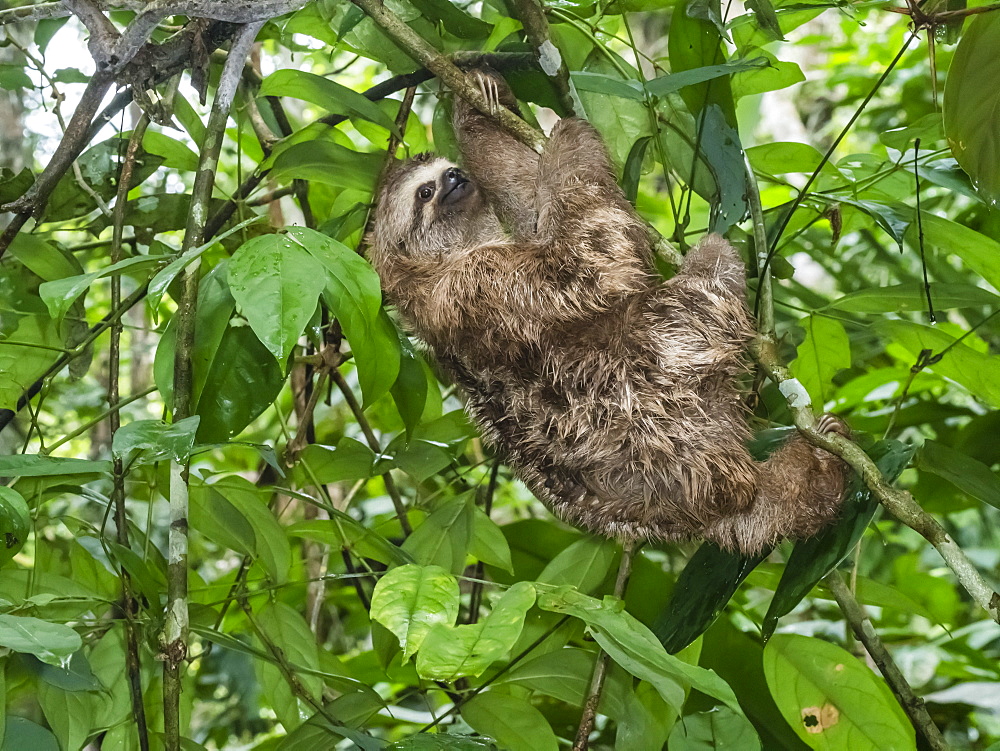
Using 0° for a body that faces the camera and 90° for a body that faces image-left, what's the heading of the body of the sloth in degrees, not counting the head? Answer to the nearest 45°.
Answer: approximately 90°

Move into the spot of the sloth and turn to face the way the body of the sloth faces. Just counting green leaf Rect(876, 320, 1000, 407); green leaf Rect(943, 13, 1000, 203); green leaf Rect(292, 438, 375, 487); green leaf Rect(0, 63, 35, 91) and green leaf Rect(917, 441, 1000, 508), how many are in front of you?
2

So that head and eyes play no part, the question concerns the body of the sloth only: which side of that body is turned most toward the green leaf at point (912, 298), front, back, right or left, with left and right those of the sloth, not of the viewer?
back

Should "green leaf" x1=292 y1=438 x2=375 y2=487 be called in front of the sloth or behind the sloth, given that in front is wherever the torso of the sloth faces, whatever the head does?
in front

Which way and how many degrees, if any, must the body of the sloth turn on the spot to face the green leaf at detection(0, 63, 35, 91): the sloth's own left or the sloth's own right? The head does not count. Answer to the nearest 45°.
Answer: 0° — it already faces it

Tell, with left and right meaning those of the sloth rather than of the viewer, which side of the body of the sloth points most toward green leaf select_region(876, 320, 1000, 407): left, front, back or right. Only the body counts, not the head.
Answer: back
